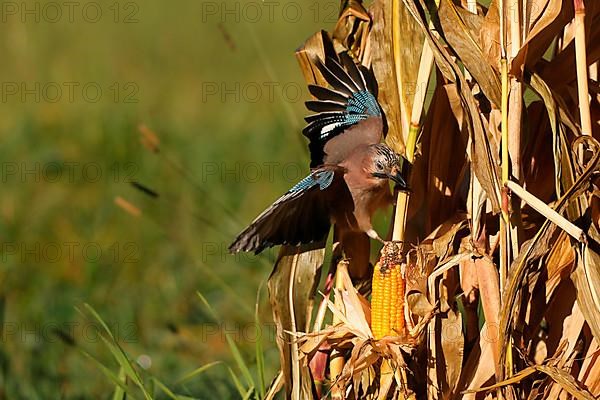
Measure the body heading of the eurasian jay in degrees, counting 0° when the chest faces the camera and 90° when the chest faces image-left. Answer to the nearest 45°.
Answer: approximately 315°
